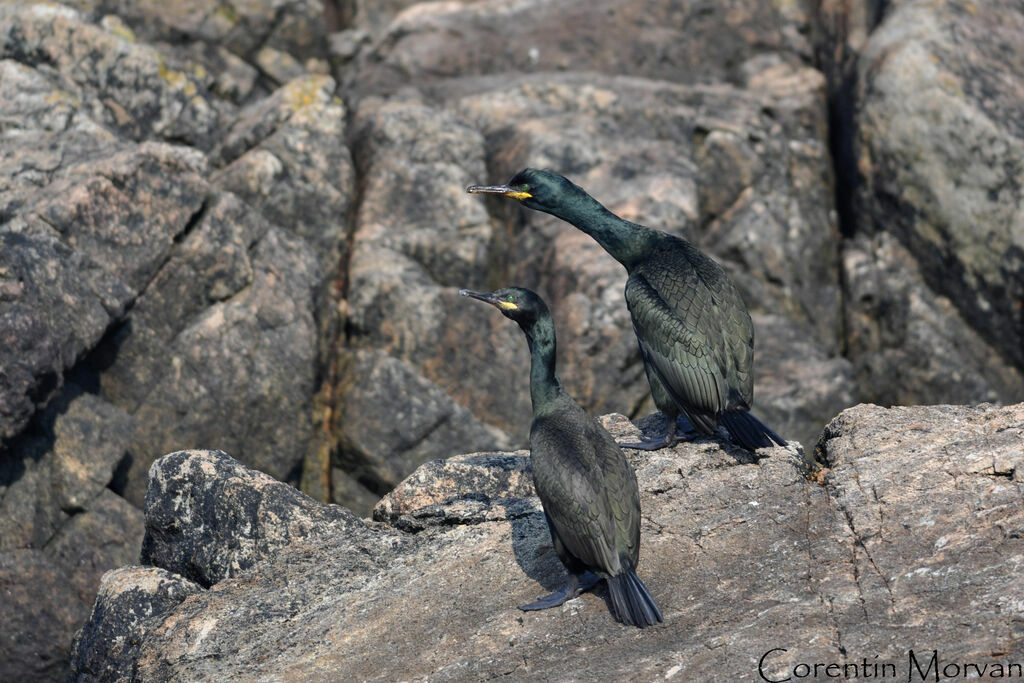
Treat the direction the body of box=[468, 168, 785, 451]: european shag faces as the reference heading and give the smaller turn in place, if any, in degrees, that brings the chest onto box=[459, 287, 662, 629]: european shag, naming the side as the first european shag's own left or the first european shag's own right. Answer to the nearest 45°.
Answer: approximately 90° to the first european shag's own left

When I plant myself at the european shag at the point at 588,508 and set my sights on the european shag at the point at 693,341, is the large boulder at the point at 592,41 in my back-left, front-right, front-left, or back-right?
front-left

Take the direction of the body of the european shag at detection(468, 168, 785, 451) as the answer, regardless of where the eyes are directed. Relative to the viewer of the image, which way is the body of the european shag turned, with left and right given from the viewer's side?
facing to the left of the viewer

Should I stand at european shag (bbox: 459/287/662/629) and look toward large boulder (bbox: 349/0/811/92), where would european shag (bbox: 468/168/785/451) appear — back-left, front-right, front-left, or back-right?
front-right

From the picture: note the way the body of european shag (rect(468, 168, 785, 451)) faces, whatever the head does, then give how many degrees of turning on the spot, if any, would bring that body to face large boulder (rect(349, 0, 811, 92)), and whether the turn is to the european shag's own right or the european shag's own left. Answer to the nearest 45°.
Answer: approximately 90° to the european shag's own right

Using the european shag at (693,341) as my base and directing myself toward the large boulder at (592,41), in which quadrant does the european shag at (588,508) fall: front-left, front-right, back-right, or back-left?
back-left
